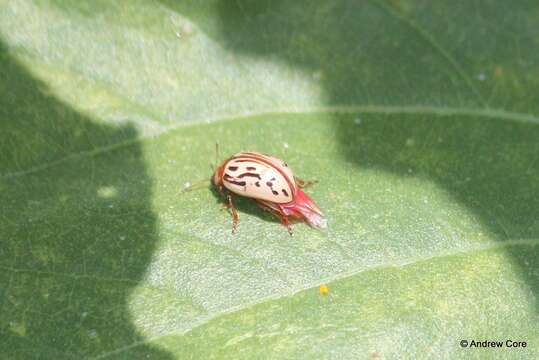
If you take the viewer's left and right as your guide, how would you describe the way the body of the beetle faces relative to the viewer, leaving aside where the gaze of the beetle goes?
facing away from the viewer and to the left of the viewer
